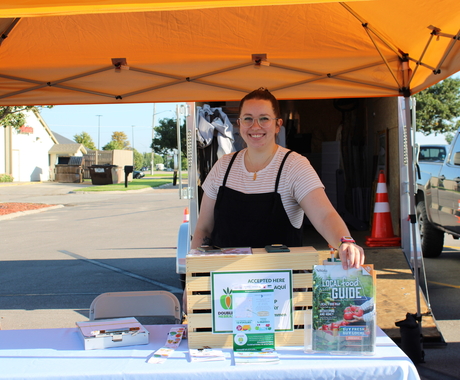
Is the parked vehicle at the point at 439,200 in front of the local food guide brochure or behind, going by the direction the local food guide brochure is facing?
behind

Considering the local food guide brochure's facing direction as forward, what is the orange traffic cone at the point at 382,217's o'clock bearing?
The orange traffic cone is roughly at 6 o'clock from the local food guide brochure.

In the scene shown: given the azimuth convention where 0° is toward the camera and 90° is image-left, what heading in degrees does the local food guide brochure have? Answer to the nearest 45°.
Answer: approximately 0°

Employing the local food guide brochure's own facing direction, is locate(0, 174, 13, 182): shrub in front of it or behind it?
behind

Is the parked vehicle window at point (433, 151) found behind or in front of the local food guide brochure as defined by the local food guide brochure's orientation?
behind

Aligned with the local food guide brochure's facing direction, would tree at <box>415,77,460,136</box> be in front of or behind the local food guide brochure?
behind

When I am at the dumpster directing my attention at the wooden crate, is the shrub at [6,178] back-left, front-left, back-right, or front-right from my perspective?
back-right
